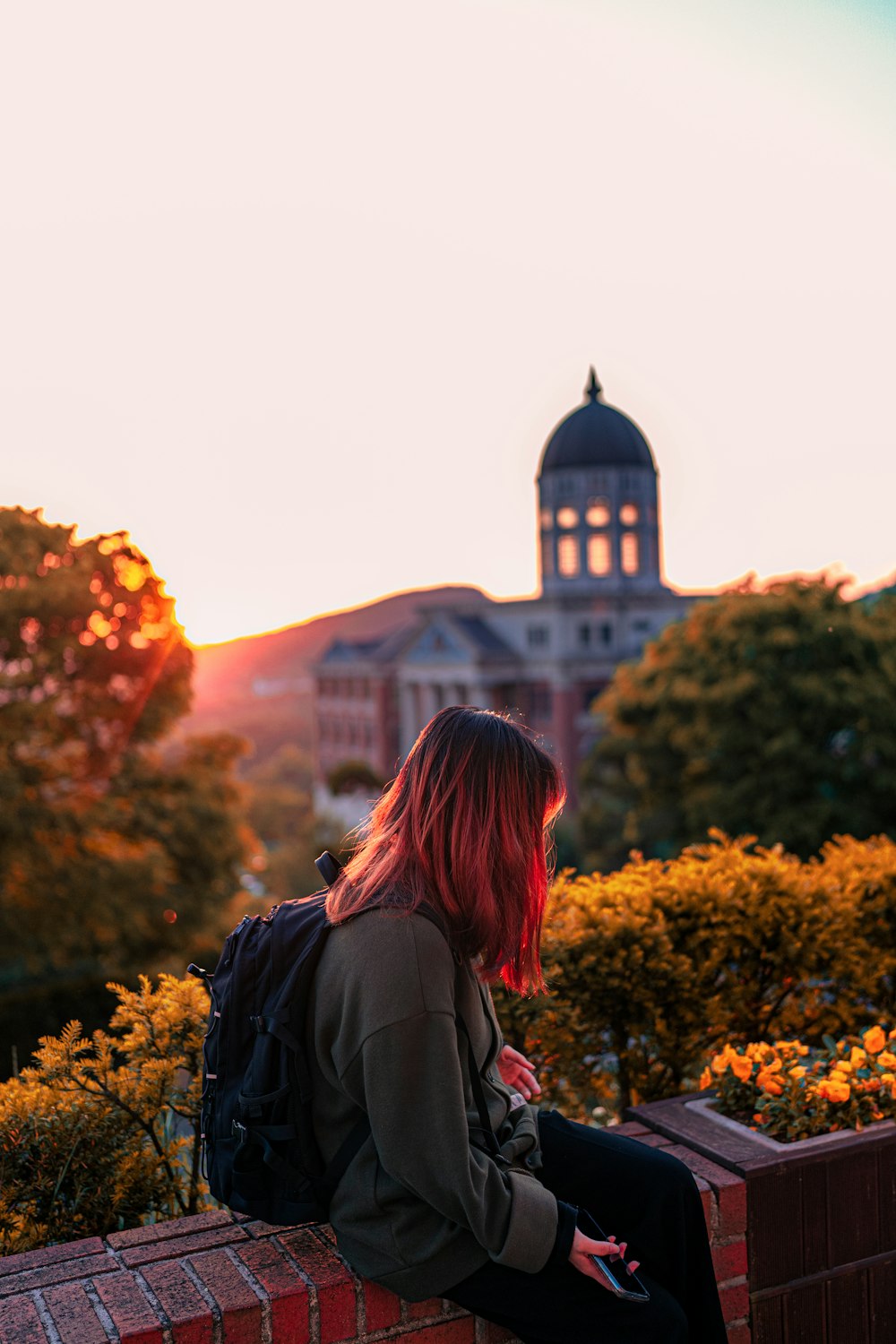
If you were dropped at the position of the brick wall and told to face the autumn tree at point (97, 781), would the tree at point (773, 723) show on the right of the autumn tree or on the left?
right

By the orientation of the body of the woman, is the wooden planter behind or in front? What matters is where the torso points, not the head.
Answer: in front

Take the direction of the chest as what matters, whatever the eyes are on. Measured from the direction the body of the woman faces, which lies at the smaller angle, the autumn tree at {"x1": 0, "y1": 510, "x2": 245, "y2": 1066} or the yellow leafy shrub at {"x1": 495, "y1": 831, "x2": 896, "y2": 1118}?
the yellow leafy shrub

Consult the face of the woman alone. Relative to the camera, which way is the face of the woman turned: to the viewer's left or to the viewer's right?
to the viewer's right

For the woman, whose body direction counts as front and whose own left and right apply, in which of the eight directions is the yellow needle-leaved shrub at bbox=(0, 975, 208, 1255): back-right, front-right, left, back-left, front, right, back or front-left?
back-left

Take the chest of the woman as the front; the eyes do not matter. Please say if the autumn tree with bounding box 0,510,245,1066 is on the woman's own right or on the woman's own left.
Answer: on the woman's own left

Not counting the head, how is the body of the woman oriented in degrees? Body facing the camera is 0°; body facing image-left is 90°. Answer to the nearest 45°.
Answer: approximately 270°

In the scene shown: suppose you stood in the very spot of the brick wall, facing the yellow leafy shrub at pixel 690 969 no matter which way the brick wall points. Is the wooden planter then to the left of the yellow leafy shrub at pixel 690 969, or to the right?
right

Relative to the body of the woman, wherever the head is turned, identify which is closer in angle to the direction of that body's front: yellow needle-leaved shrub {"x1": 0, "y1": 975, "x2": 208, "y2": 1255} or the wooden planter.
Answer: the wooden planter
